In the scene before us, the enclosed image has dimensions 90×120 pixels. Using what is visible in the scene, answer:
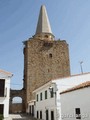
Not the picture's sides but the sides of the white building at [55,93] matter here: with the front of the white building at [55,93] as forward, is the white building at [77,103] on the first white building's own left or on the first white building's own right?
on the first white building's own left

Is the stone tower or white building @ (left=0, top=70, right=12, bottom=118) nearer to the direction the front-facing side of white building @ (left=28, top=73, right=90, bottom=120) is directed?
the white building

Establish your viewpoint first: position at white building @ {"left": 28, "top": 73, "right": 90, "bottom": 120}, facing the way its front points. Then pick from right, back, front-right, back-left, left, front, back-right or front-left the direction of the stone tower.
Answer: back-right

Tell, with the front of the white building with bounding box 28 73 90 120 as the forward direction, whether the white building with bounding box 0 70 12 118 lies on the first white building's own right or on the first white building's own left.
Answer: on the first white building's own right

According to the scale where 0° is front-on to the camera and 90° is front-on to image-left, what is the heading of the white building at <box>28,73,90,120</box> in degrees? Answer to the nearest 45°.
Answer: approximately 45°
